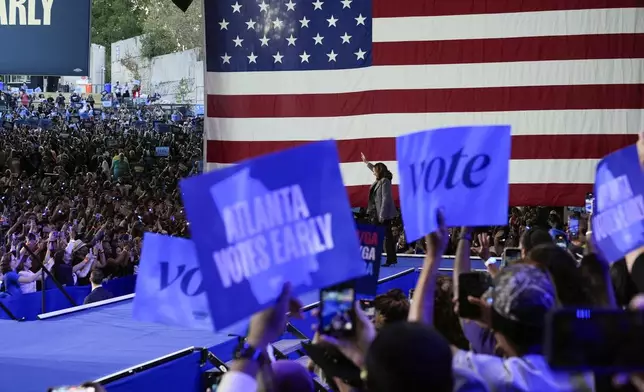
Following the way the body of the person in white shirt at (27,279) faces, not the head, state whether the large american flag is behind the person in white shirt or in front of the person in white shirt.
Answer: in front

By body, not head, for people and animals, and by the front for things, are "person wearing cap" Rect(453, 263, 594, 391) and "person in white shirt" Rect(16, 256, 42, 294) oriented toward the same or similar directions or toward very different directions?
very different directions

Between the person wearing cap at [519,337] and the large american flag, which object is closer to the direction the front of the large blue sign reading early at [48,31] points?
the person wearing cap

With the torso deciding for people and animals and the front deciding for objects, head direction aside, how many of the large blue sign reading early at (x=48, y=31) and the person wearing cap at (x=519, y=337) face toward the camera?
1

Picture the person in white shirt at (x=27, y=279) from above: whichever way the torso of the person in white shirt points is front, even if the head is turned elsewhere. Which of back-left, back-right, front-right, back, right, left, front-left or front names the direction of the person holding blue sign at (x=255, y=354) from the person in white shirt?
front-right

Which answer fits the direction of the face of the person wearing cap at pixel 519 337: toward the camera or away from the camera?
away from the camera

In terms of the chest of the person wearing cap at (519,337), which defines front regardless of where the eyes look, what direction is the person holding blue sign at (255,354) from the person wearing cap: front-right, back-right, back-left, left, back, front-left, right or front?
front-left

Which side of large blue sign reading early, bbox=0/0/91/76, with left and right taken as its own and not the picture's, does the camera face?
front

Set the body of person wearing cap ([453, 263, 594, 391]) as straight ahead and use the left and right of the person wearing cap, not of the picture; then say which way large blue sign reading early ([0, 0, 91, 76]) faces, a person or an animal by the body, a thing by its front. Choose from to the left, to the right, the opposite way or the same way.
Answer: the opposite way

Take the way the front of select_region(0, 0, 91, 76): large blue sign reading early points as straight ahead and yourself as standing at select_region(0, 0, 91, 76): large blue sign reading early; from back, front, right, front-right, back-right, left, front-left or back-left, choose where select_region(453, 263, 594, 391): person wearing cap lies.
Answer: front

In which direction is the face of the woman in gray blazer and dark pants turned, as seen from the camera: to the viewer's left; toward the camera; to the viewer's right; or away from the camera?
to the viewer's left

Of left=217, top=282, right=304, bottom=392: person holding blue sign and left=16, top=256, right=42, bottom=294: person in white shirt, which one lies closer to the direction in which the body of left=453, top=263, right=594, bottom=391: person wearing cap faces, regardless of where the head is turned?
the person in white shirt

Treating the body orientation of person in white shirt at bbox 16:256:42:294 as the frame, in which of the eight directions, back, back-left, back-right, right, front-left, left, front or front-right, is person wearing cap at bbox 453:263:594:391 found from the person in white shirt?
front-right

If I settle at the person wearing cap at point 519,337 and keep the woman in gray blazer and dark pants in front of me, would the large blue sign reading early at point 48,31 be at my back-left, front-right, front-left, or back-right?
front-left

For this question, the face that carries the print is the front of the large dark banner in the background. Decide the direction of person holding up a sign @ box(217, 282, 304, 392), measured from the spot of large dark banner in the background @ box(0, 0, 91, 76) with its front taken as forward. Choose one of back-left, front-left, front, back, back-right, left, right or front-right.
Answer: front

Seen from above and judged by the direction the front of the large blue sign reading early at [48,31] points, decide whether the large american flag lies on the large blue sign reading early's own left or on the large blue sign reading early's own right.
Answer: on the large blue sign reading early's own left
